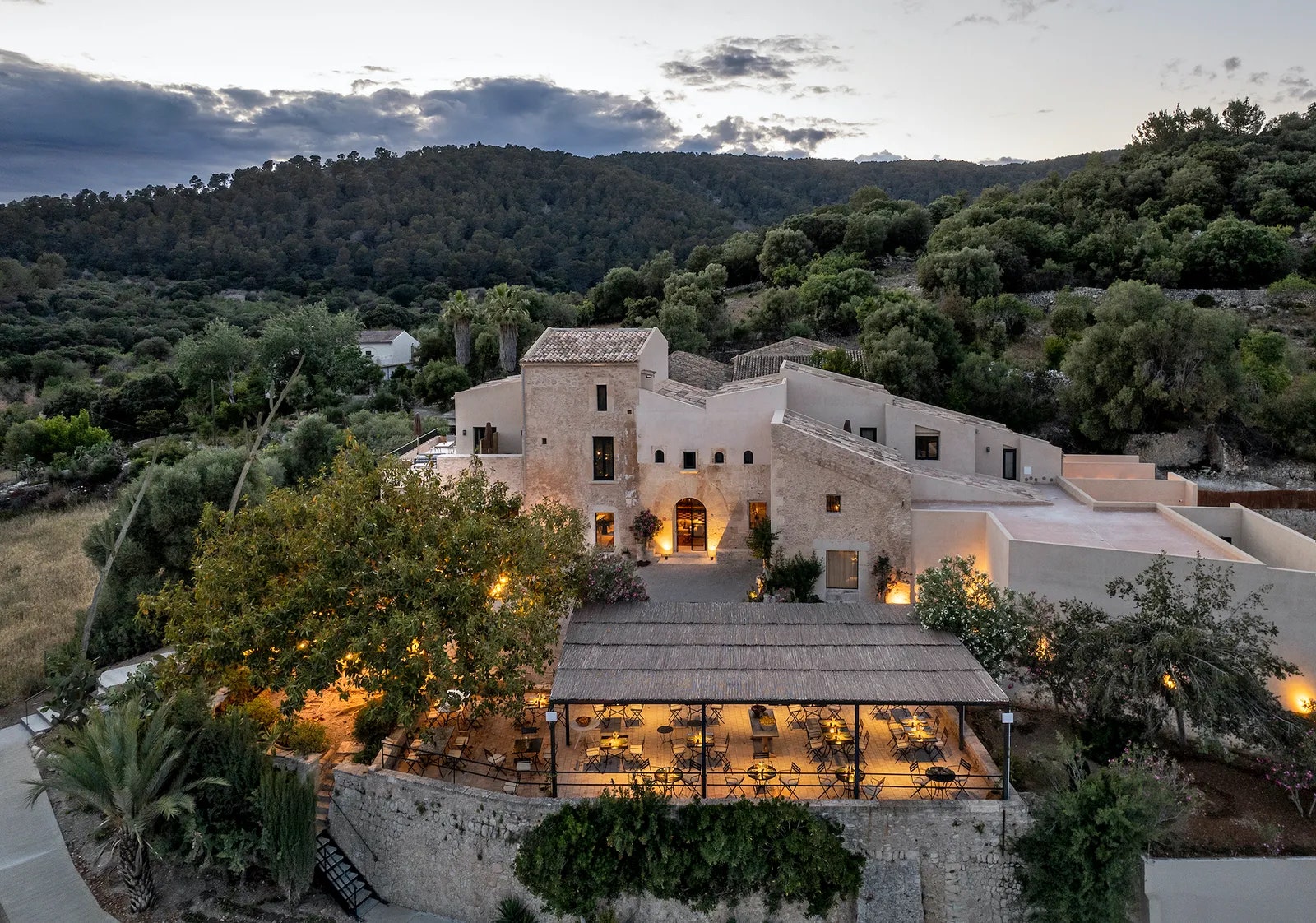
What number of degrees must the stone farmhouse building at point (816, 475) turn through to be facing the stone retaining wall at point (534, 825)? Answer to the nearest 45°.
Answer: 0° — it already faces it

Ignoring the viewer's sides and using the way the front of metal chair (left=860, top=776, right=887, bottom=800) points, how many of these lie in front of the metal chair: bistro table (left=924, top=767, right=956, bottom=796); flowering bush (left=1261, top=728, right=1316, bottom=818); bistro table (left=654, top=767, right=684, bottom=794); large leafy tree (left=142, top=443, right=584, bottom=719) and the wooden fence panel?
2

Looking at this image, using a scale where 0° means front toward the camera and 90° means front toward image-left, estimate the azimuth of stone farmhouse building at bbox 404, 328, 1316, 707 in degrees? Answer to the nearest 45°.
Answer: approximately 0°

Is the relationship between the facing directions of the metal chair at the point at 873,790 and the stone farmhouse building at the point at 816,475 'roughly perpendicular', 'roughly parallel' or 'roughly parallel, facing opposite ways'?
roughly perpendicular

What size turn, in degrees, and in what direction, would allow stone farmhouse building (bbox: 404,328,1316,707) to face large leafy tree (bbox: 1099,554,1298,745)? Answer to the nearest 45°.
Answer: approximately 45° to its left

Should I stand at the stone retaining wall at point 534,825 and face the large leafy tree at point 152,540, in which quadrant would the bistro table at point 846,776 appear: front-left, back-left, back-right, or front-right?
back-right

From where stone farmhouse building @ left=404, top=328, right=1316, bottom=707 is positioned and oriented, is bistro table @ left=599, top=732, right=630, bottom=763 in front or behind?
in front

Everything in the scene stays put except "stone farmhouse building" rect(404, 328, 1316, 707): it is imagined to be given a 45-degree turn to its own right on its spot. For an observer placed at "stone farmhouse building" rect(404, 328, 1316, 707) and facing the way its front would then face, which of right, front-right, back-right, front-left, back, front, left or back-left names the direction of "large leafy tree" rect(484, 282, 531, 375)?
right

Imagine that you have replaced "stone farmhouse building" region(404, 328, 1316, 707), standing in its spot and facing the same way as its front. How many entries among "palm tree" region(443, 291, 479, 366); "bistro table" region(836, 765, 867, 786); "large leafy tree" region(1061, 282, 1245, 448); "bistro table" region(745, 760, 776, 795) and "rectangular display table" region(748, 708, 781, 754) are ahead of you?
3

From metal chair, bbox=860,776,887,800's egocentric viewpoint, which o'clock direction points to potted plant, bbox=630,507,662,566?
The potted plant is roughly at 2 o'clock from the metal chair.
